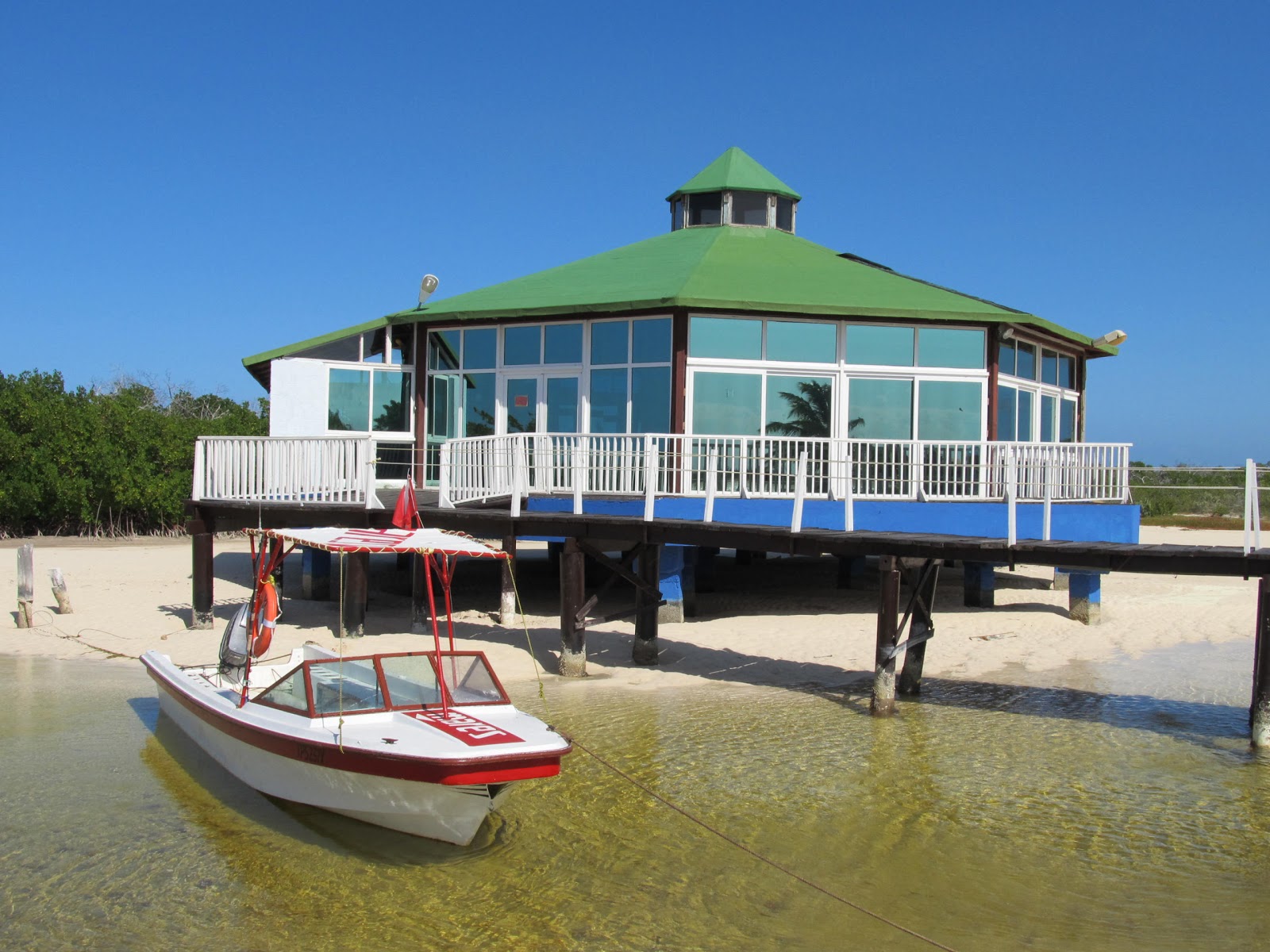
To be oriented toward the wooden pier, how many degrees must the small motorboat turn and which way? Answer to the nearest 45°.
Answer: approximately 90° to its left

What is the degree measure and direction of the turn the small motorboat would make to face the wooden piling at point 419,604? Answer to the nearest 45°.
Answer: approximately 135° to its left

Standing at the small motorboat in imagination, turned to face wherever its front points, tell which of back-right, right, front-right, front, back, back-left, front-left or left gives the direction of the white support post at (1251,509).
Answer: front-left

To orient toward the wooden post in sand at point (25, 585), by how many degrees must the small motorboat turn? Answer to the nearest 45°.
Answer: approximately 180°

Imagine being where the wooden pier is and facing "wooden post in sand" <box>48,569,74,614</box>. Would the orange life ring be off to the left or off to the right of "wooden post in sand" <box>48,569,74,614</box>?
left

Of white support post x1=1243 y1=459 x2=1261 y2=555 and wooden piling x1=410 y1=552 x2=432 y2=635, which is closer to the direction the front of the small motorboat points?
the white support post

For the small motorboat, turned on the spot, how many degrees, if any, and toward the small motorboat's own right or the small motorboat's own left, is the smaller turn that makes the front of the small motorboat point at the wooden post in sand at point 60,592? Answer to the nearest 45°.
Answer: approximately 180°

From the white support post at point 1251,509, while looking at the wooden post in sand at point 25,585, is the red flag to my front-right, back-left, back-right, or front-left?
front-left

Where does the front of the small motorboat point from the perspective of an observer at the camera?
facing the viewer and to the right of the viewer
